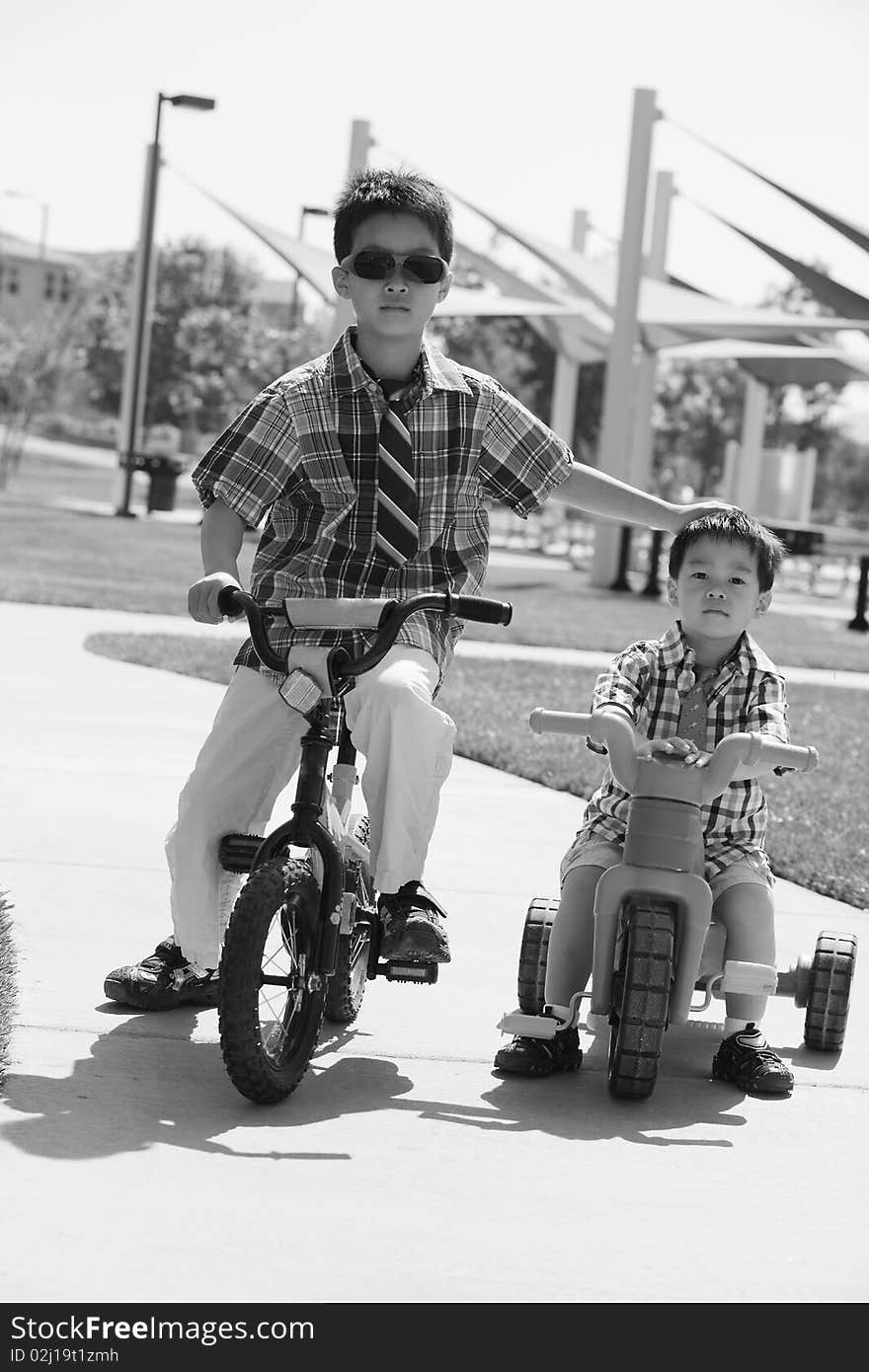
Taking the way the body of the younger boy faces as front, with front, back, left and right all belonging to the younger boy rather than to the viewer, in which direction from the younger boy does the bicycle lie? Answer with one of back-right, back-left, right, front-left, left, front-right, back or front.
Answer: front-right

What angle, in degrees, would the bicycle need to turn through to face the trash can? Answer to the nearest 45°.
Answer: approximately 180°

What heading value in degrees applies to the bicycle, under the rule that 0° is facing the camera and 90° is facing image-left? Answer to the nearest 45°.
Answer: approximately 0°

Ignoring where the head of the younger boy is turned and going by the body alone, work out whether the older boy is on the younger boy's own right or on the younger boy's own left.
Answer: on the younger boy's own right

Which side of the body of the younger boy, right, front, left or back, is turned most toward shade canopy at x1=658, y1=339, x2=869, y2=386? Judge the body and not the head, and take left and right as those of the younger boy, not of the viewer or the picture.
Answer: back

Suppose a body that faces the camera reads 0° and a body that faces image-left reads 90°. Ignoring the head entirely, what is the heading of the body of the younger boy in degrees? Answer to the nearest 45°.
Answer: approximately 0°

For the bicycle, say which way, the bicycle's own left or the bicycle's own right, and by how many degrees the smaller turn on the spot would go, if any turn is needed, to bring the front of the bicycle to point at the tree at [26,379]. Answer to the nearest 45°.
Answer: approximately 180°

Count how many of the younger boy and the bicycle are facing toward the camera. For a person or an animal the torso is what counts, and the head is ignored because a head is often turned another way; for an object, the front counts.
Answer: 2

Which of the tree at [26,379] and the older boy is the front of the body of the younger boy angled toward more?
the older boy

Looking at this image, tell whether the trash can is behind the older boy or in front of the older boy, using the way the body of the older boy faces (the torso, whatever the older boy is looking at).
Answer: behind

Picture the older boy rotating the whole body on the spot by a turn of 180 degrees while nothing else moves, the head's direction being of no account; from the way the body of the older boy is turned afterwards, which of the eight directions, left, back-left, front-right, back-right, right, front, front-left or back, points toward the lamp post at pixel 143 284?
front

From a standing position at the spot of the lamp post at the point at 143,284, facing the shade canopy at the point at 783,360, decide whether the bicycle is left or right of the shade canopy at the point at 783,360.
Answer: right

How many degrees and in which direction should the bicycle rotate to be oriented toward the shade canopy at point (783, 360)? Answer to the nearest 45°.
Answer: approximately 180°
